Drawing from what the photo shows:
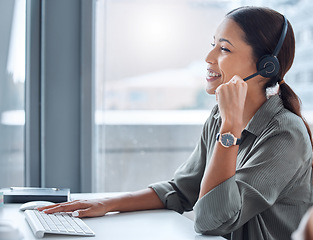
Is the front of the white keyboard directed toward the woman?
yes

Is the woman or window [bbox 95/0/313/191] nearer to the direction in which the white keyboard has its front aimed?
the woman

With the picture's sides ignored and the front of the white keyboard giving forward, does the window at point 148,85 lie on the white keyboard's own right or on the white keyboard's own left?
on the white keyboard's own left

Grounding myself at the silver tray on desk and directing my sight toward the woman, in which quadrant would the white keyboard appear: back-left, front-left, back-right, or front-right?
front-right

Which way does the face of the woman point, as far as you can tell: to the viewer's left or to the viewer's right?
to the viewer's left

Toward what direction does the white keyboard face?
to the viewer's right
